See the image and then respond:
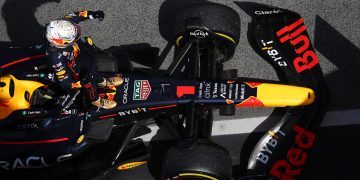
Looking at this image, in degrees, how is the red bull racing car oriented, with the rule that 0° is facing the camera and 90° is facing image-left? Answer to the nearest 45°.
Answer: approximately 270°
